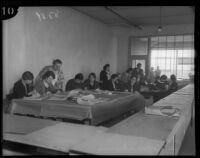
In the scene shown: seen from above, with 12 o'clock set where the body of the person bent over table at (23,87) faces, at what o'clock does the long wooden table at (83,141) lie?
The long wooden table is roughly at 1 o'clock from the person bent over table.

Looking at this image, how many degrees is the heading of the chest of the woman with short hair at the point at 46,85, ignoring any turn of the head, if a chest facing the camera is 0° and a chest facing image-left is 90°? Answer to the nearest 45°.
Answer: approximately 315°

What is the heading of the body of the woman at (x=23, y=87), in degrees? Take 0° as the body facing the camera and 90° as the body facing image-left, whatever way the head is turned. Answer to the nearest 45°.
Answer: approximately 315°

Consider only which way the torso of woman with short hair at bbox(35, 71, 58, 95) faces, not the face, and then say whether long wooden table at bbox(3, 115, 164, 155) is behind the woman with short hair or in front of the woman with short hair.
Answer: in front
